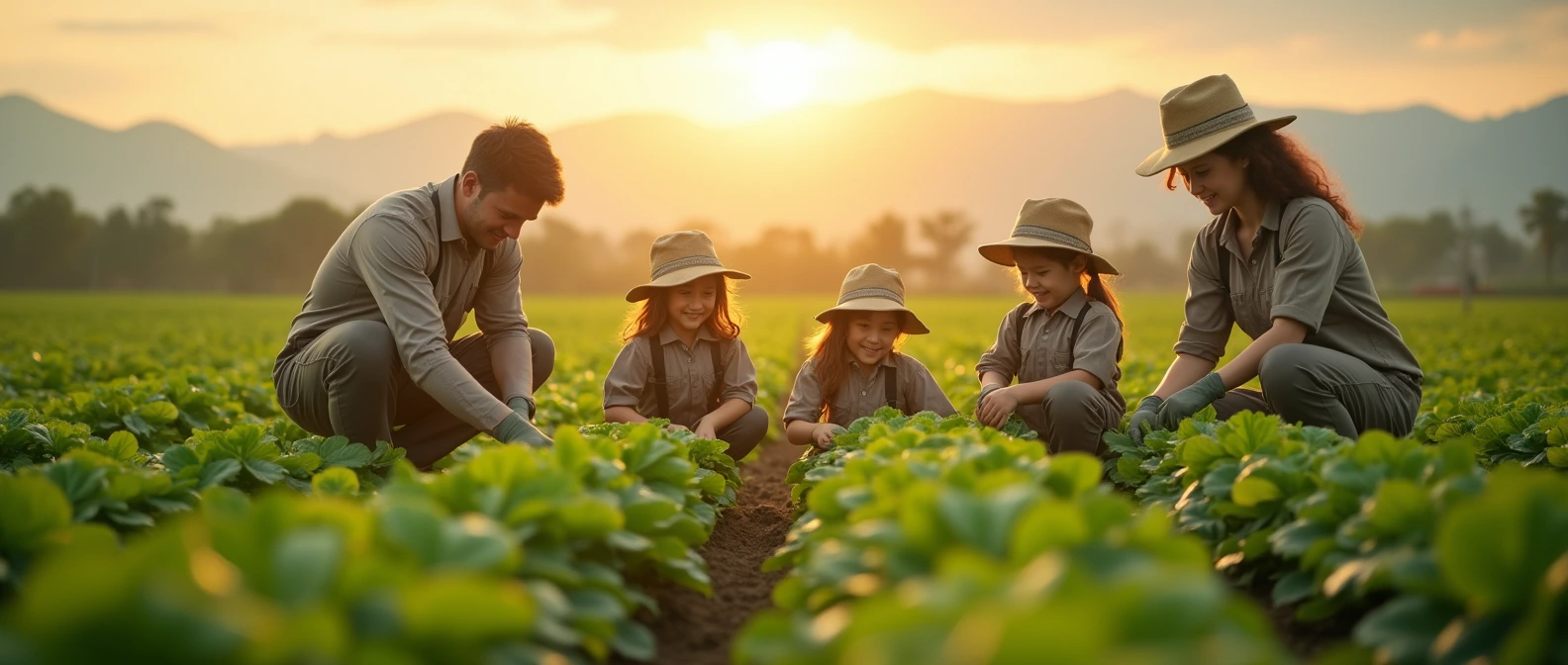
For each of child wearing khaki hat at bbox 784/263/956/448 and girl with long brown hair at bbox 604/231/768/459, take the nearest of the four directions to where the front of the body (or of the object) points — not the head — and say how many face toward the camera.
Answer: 2

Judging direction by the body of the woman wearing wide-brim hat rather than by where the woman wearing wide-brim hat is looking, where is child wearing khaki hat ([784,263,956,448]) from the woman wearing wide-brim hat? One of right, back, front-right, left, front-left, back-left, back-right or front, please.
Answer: front-right

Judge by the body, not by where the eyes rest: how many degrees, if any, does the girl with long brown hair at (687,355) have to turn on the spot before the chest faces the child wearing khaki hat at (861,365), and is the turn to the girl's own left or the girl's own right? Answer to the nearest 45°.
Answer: approximately 90° to the girl's own left

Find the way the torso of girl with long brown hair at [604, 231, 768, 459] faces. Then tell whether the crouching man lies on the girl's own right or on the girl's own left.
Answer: on the girl's own right

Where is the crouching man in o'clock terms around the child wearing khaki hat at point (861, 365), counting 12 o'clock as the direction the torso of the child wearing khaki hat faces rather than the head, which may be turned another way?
The crouching man is roughly at 2 o'clock from the child wearing khaki hat.

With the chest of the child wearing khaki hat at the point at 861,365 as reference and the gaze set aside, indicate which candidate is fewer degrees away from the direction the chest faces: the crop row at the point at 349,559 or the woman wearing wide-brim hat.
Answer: the crop row

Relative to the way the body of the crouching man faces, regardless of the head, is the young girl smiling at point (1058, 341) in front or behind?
in front

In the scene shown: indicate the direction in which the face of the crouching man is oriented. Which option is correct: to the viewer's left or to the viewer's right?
to the viewer's right

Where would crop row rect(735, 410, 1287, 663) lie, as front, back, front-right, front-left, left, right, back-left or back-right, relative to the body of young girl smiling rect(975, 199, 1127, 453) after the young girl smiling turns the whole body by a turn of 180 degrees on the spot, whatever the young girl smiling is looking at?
back-right

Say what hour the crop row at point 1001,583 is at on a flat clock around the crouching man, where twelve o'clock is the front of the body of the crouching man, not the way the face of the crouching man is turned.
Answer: The crop row is roughly at 1 o'clock from the crouching man.
